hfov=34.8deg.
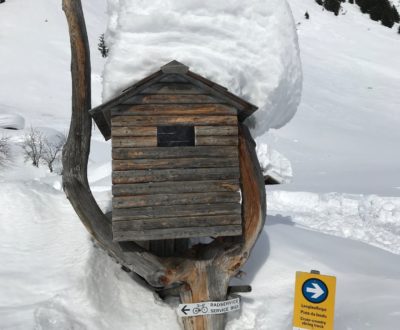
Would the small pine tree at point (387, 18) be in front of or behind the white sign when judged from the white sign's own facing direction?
behind

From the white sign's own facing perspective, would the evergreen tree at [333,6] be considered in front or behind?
behind

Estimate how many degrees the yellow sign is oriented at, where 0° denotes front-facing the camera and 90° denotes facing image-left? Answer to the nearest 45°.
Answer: approximately 0°

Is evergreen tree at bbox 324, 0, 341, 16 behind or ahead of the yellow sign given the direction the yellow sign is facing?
behind

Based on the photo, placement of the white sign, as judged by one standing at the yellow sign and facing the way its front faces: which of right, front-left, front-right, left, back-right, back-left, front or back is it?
back-right

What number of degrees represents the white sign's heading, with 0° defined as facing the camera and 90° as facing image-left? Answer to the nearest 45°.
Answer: approximately 0°

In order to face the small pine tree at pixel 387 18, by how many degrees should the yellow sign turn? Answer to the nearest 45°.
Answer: approximately 180°

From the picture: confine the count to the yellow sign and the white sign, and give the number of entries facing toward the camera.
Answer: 2
